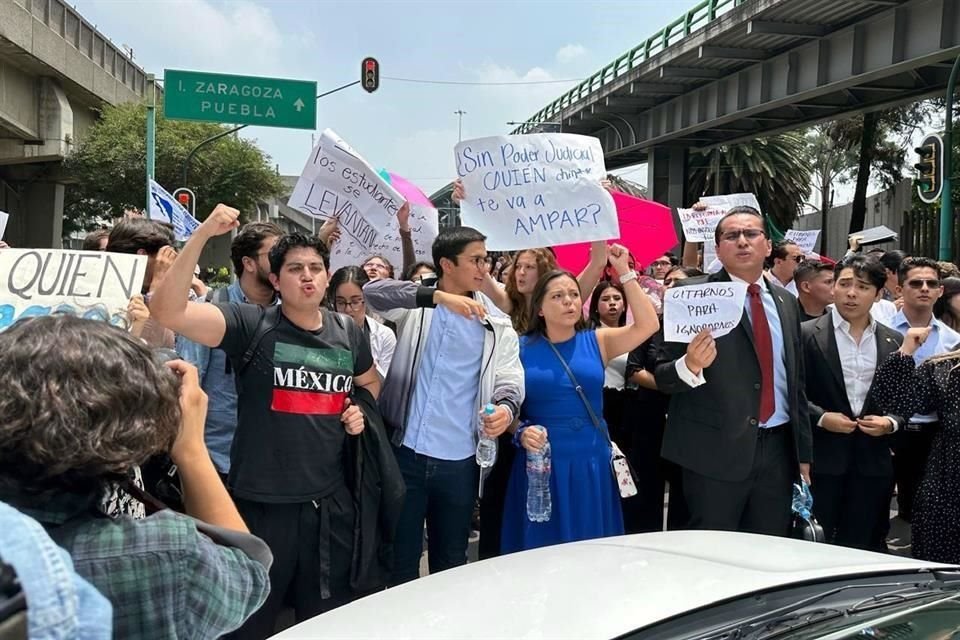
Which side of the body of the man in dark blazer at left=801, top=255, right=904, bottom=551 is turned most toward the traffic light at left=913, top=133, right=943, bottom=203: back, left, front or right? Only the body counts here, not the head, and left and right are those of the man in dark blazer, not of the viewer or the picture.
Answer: back

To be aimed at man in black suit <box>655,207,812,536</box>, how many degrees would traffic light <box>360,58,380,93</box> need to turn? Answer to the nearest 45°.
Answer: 0° — it already faces them

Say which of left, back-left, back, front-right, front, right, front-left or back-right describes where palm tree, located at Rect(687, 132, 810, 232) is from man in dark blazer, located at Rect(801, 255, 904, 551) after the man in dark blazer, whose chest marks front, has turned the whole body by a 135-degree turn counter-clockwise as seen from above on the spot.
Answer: front-left

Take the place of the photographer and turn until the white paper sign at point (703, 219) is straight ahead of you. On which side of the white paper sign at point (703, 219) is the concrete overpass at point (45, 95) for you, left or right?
left

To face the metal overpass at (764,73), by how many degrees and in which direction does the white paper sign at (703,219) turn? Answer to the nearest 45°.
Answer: approximately 180°

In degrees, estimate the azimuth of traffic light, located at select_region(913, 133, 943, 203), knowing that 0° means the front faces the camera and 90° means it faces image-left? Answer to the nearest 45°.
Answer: approximately 45°

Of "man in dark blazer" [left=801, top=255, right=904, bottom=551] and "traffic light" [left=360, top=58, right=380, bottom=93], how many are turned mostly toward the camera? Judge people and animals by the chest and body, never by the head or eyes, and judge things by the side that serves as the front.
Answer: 2

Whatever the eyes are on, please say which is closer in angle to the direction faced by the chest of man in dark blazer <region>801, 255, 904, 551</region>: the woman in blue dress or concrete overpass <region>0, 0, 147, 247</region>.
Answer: the woman in blue dress

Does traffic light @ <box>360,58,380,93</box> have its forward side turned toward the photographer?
yes

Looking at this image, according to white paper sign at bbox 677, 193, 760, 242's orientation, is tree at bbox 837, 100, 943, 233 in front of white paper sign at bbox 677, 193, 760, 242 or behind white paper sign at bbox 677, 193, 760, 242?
behind
